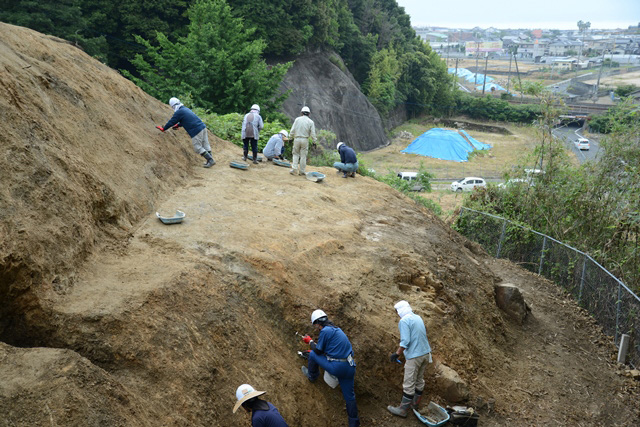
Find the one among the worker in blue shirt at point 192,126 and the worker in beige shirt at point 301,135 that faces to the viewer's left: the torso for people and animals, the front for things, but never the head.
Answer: the worker in blue shirt

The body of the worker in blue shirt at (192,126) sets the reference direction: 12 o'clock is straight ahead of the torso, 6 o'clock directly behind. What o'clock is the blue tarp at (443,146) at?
The blue tarp is roughly at 4 o'clock from the worker in blue shirt.

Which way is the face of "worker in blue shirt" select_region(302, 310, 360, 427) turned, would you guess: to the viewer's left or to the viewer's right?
to the viewer's left

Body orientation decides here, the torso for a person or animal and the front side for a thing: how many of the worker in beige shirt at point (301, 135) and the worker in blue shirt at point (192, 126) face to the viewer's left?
1

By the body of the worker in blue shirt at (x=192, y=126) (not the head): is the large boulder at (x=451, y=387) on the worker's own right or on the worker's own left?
on the worker's own left

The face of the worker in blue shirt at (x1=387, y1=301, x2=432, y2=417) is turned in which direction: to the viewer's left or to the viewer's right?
to the viewer's left

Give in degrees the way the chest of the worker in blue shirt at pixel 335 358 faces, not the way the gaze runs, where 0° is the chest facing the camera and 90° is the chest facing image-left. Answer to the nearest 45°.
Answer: approximately 135°

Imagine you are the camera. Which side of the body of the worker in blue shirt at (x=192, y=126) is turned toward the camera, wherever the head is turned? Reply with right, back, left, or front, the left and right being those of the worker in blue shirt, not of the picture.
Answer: left
